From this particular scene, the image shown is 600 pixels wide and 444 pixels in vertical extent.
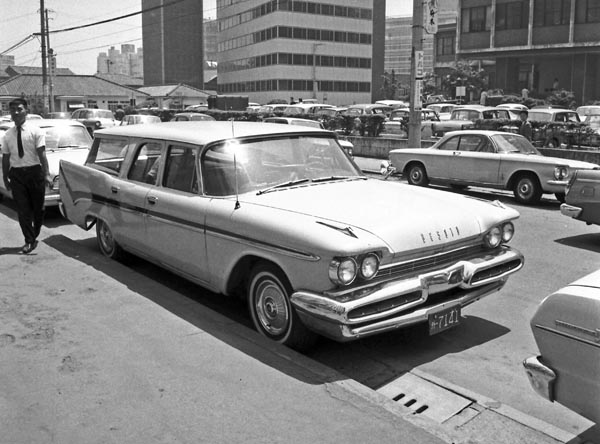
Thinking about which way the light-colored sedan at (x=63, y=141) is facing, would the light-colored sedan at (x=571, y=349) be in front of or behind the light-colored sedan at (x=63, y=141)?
in front

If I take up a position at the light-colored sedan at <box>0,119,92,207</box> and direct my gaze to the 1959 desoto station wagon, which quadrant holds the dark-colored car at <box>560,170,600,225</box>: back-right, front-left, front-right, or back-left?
front-left

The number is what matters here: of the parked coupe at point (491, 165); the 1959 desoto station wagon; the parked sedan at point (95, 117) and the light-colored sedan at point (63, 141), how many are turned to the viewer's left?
0

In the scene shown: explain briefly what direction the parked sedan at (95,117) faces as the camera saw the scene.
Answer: facing the viewer and to the right of the viewer

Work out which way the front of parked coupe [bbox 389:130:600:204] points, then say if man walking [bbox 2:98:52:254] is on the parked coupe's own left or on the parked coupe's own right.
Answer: on the parked coupe's own right

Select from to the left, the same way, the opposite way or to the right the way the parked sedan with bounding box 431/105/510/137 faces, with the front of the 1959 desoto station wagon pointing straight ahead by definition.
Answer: to the right

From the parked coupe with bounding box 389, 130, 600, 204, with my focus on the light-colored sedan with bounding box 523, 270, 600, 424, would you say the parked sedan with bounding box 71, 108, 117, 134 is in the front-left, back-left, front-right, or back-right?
back-right

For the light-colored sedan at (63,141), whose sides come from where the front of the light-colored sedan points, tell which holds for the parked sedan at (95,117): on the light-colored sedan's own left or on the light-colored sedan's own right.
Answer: on the light-colored sedan's own left

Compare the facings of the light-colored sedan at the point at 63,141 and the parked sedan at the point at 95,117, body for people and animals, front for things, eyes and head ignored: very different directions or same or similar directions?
same or similar directions

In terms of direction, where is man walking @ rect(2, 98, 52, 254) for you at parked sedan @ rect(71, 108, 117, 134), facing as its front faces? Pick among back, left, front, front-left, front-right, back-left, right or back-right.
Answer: front-right

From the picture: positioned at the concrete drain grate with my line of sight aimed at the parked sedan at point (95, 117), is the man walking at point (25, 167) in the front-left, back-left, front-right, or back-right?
front-left

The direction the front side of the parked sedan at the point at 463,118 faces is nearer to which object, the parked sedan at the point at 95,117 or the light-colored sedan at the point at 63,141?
the light-colored sedan

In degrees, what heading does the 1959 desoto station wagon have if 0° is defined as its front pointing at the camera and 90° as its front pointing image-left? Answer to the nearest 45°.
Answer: approximately 315°

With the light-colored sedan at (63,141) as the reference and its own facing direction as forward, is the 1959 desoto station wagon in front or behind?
in front

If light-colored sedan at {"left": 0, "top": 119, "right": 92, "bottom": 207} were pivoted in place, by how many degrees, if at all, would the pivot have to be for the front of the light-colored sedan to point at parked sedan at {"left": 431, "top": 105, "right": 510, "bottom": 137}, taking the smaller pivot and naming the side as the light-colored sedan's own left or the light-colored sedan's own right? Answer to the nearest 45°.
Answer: approximately 90° to the light-colored sedan's own left

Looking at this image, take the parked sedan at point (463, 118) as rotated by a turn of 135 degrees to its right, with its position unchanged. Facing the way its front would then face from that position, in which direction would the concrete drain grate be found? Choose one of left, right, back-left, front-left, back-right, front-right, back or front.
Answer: back
